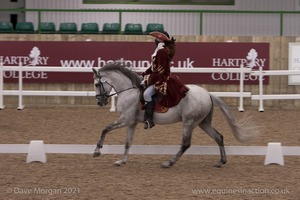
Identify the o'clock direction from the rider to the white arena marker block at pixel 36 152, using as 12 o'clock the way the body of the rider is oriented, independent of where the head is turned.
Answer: The white arena marker block is roughly at 12 o'clock from the rider.

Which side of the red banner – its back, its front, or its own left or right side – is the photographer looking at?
front

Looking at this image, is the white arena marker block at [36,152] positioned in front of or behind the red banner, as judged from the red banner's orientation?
in front

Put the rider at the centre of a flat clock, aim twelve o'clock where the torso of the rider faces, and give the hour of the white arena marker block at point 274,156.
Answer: The white arena marker block is roughly at 6 o'clock from the rider.

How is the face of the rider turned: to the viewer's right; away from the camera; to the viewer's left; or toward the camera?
to the viewer's left

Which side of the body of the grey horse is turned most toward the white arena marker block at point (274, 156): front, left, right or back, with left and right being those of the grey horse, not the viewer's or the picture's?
back

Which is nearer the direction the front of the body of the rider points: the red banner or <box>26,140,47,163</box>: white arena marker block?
the white arena marker block

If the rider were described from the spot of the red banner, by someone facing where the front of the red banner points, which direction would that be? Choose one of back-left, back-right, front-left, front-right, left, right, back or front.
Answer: front

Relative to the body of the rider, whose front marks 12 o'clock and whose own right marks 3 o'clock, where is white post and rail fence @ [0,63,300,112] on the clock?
The white post and rail fence is roughly at 3 o'clock from the rider.

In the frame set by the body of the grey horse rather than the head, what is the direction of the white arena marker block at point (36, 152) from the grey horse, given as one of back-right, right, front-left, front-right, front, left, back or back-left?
front

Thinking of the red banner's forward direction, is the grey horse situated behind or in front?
in front

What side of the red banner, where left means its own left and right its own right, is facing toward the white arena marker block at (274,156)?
front

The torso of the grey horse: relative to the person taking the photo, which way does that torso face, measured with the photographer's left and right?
facing to the left of the viewer

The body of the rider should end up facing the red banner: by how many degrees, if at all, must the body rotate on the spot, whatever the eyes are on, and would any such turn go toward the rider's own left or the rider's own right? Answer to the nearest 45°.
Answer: approximately 90° to the rider's own right

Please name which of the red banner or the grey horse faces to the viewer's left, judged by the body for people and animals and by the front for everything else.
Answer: the grey horse

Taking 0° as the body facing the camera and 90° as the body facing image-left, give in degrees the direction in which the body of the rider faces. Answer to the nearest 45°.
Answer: approximately 90°
